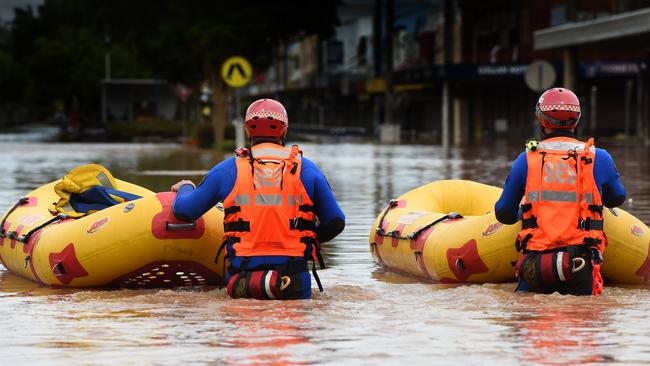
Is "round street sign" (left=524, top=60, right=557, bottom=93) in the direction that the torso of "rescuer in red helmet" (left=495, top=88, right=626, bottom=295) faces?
yes

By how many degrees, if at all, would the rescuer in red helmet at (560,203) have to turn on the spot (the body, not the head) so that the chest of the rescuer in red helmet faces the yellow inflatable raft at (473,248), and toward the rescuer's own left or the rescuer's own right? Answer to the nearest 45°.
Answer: approximately 45° to the rescuer's own left

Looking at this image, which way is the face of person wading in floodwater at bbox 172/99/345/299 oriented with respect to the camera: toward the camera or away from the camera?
away from the camera

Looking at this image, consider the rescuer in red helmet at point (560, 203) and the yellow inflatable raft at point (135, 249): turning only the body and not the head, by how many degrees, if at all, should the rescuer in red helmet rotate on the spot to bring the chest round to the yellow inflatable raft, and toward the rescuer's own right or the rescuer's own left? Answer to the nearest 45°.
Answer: approximately 90° to the rescuer's own left

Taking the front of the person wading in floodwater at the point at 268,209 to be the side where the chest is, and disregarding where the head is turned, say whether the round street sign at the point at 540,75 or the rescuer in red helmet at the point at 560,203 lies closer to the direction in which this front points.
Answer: the round street sign

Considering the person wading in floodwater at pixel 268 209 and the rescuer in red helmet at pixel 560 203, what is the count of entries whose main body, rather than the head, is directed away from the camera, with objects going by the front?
2

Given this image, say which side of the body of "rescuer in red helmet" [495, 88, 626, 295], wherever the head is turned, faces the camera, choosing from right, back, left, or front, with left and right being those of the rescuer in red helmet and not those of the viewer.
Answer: back

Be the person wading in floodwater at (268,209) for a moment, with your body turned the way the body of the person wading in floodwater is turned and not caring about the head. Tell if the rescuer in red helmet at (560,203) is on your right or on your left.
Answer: on your right

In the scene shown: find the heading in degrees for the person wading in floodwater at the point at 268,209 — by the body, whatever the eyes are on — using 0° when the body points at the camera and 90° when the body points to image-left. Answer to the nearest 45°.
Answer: approximately 180°

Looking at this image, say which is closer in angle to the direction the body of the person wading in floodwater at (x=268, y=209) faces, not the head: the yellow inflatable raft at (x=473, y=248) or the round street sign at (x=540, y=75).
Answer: the round street sign
